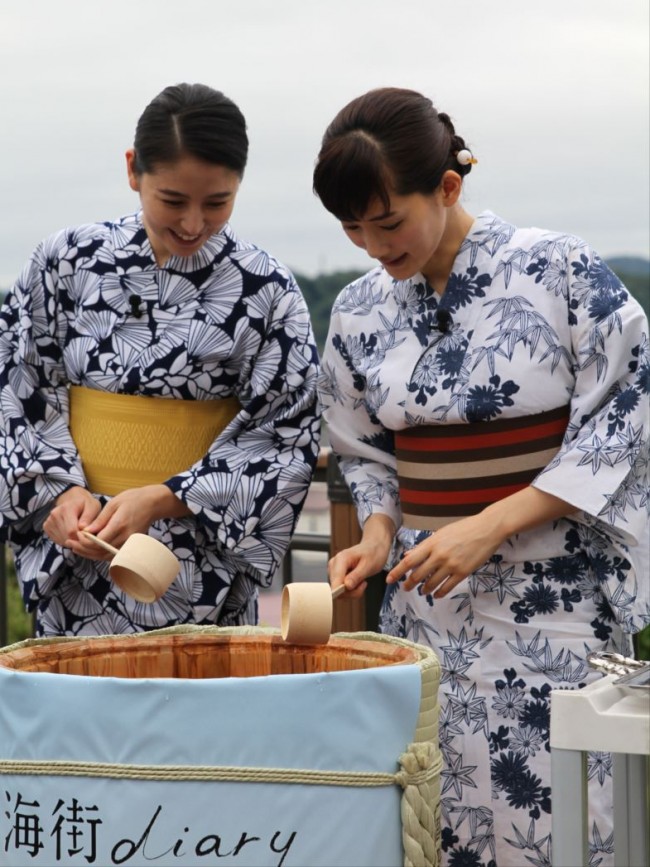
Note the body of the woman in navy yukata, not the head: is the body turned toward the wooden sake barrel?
yes

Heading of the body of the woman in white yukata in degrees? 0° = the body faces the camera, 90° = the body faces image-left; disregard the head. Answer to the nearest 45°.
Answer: approximately 45°

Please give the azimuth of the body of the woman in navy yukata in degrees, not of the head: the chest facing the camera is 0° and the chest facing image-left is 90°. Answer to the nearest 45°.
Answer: approximately 0°

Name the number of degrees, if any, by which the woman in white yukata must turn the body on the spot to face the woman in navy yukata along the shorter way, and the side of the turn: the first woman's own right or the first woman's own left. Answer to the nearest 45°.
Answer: approximately 90° to the first woman's own right

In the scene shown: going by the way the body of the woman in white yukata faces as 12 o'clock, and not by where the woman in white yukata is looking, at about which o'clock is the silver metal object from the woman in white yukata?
The silver metal object is roughly at 10 o'clock from the woman in white yukata.
